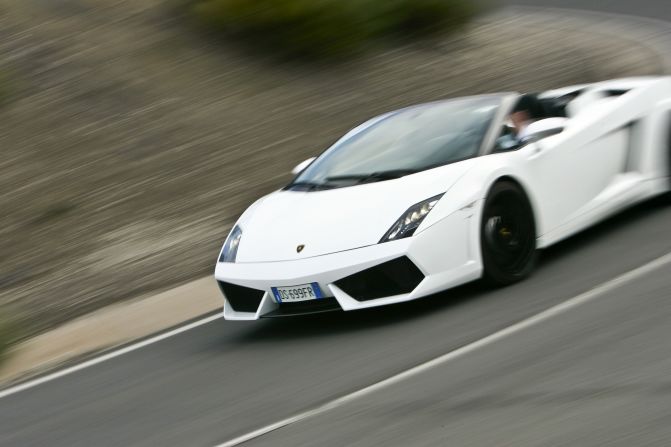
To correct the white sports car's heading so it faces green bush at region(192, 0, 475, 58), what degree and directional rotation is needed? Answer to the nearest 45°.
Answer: approximately 135° to its right

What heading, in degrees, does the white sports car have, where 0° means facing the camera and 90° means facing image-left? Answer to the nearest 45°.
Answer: approximately 45°
